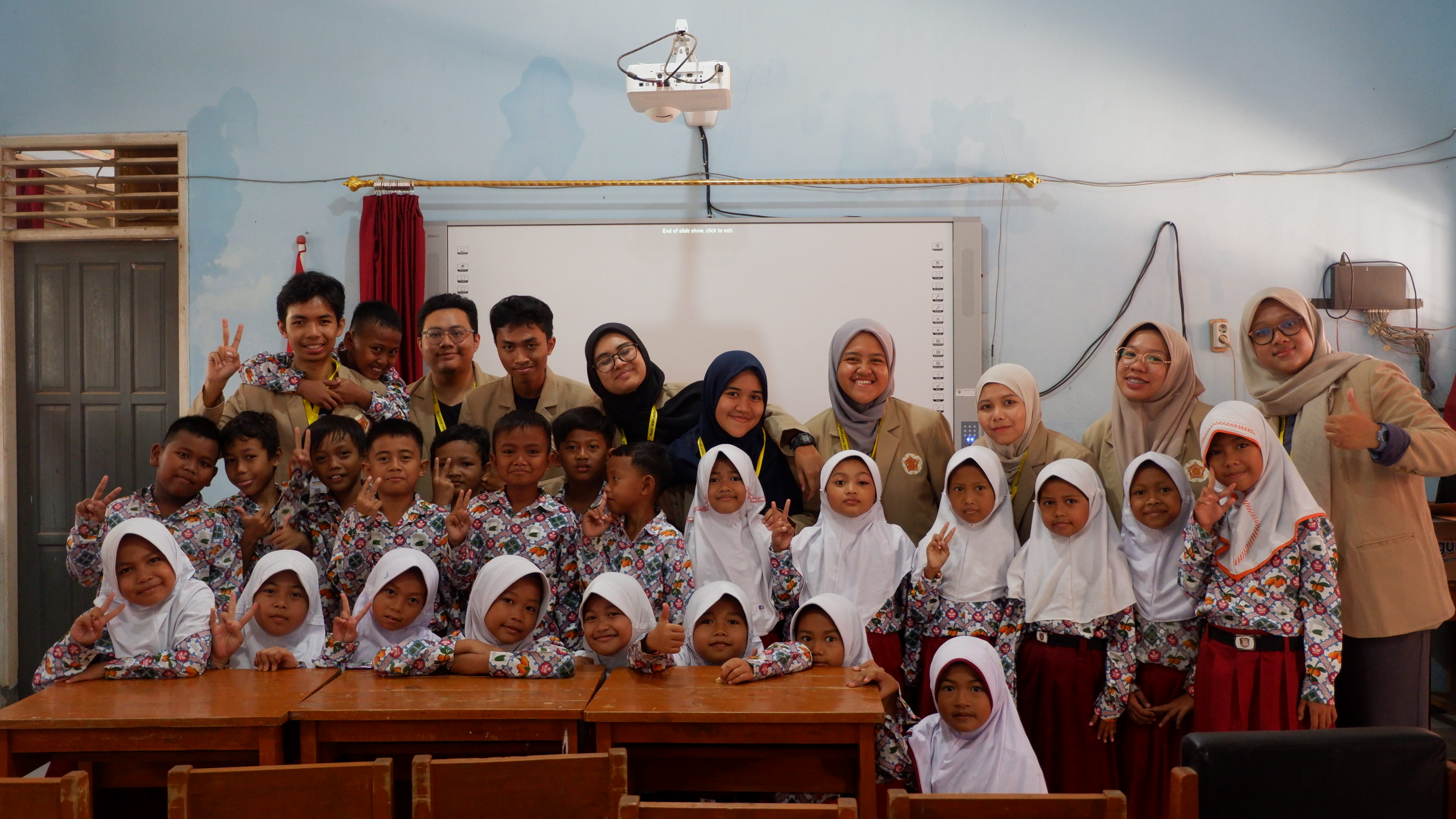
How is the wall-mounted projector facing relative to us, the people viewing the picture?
facing away from the viewer

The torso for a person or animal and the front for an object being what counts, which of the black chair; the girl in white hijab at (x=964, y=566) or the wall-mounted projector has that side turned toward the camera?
the girl in white hijab

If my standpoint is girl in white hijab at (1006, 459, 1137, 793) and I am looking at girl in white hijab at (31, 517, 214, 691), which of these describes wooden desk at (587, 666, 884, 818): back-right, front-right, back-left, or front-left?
front-left

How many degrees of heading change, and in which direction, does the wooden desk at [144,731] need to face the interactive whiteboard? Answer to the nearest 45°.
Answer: approximately 135° to its left

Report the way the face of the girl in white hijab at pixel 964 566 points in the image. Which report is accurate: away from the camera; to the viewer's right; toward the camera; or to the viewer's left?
toward the camera

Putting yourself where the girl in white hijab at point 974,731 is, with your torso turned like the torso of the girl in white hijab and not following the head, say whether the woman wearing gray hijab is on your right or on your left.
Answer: on your right

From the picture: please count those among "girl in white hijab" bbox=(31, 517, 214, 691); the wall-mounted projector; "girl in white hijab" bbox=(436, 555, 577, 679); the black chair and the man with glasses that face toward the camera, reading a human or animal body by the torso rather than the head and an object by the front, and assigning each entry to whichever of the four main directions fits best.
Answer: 3

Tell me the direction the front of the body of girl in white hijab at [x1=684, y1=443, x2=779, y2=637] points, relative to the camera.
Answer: toward the camera

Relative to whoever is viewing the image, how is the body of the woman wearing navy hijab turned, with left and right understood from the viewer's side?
facing the viewer

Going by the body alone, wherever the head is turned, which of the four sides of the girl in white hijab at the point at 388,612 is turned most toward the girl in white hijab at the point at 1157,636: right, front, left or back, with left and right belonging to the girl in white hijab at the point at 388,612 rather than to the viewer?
left

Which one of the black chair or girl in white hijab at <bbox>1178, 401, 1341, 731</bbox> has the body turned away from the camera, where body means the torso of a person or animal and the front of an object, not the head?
the black chair

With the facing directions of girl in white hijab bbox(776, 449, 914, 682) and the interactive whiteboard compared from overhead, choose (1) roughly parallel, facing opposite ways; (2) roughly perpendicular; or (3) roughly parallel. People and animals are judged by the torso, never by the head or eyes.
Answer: roughly parallel

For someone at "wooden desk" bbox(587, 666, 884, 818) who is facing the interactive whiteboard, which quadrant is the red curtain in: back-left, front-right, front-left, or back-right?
front-left

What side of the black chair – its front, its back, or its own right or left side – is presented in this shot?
back

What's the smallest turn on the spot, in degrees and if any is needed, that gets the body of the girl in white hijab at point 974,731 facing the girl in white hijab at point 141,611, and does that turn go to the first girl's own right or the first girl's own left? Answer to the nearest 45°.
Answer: approximately 45° to the first girl's own right

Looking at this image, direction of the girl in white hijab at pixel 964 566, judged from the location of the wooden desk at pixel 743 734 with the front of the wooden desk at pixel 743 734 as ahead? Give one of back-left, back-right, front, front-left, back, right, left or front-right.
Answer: back-left

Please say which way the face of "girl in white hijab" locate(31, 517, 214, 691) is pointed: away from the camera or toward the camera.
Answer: toward the camera

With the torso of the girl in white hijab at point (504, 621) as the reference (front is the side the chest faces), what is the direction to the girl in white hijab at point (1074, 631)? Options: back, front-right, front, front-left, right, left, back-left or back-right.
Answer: left

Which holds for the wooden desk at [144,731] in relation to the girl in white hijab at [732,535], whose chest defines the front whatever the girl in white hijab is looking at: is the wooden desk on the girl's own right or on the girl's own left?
on the girl's own right

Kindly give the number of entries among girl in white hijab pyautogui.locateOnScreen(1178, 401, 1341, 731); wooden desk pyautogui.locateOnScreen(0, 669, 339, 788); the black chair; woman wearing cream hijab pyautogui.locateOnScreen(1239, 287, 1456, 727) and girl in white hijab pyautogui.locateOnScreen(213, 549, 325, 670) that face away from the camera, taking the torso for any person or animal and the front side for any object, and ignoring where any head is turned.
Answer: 1
